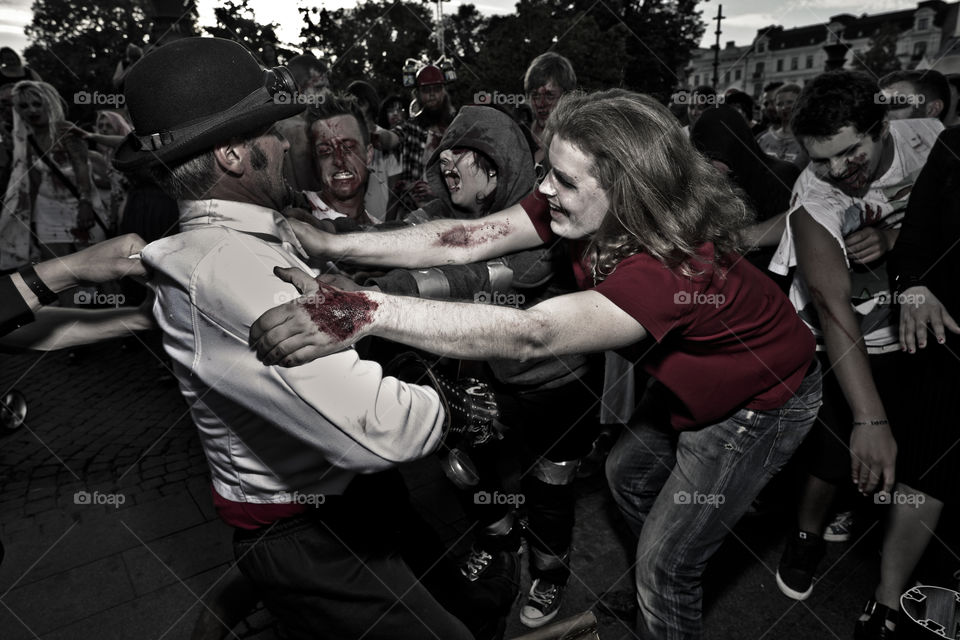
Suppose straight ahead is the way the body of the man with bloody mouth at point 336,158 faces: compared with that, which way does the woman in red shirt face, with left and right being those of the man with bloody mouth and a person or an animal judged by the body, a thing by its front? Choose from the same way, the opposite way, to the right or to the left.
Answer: to the right

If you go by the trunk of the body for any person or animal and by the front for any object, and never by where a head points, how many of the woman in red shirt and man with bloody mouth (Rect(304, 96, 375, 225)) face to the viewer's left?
1

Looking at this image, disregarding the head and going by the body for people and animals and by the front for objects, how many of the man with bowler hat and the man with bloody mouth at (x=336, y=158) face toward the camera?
1

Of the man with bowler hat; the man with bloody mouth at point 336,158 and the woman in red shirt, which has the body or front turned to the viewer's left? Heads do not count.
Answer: the woman in red shirt

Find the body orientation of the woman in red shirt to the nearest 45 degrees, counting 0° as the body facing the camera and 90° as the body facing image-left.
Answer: approximately 90°

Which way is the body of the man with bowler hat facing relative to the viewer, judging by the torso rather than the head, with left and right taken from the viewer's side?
facing away from the viewer and to the right of the viewer
